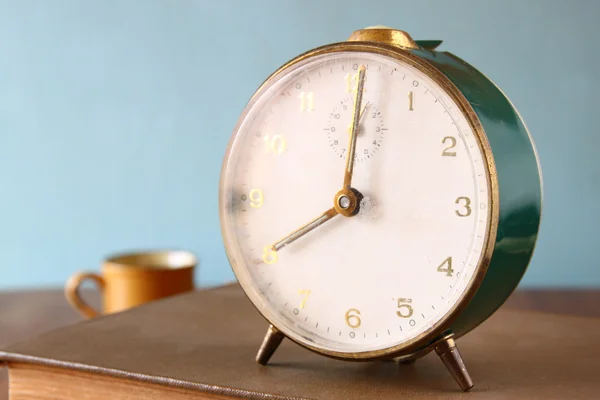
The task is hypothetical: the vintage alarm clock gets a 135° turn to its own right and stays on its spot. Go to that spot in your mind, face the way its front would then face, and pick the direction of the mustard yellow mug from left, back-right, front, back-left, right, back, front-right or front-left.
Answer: front-left

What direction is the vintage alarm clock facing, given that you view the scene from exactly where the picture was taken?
facing the viewer and to the left of the viewer
